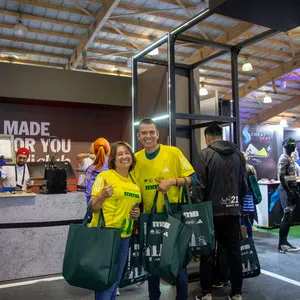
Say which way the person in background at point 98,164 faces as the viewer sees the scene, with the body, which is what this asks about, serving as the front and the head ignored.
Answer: away from the camera

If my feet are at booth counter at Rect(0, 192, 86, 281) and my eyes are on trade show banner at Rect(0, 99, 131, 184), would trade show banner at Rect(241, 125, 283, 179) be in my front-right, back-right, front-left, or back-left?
front-right

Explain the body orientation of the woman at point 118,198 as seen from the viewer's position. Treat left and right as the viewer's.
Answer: facing the viewer and to the right of the viewer

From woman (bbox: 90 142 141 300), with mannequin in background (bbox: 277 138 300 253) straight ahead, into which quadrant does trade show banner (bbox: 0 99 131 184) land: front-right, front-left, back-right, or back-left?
front-left

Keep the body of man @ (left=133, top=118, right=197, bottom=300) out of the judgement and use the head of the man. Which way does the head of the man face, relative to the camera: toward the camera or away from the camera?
toward the camera

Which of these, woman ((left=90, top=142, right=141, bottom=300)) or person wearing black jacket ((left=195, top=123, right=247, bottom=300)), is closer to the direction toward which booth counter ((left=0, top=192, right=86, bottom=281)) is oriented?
the woman

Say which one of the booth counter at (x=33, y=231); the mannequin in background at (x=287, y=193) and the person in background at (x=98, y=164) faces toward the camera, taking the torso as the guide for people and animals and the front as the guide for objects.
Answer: the booth counter

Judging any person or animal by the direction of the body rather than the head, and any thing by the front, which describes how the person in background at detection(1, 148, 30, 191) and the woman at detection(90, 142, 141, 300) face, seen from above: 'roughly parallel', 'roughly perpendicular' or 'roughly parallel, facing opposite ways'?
roughly parallel

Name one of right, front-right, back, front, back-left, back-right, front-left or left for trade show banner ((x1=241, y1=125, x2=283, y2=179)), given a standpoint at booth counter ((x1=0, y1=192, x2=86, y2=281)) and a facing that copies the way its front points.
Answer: back-left

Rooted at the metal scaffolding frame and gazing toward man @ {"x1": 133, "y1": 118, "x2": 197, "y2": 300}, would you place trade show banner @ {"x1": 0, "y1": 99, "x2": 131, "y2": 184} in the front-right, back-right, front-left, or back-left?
back-right

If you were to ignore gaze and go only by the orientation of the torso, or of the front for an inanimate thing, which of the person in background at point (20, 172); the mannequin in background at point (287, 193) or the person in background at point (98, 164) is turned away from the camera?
the person in background at point (98, 164)

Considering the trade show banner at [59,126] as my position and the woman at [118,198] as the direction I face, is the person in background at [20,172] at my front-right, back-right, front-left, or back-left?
front-right
